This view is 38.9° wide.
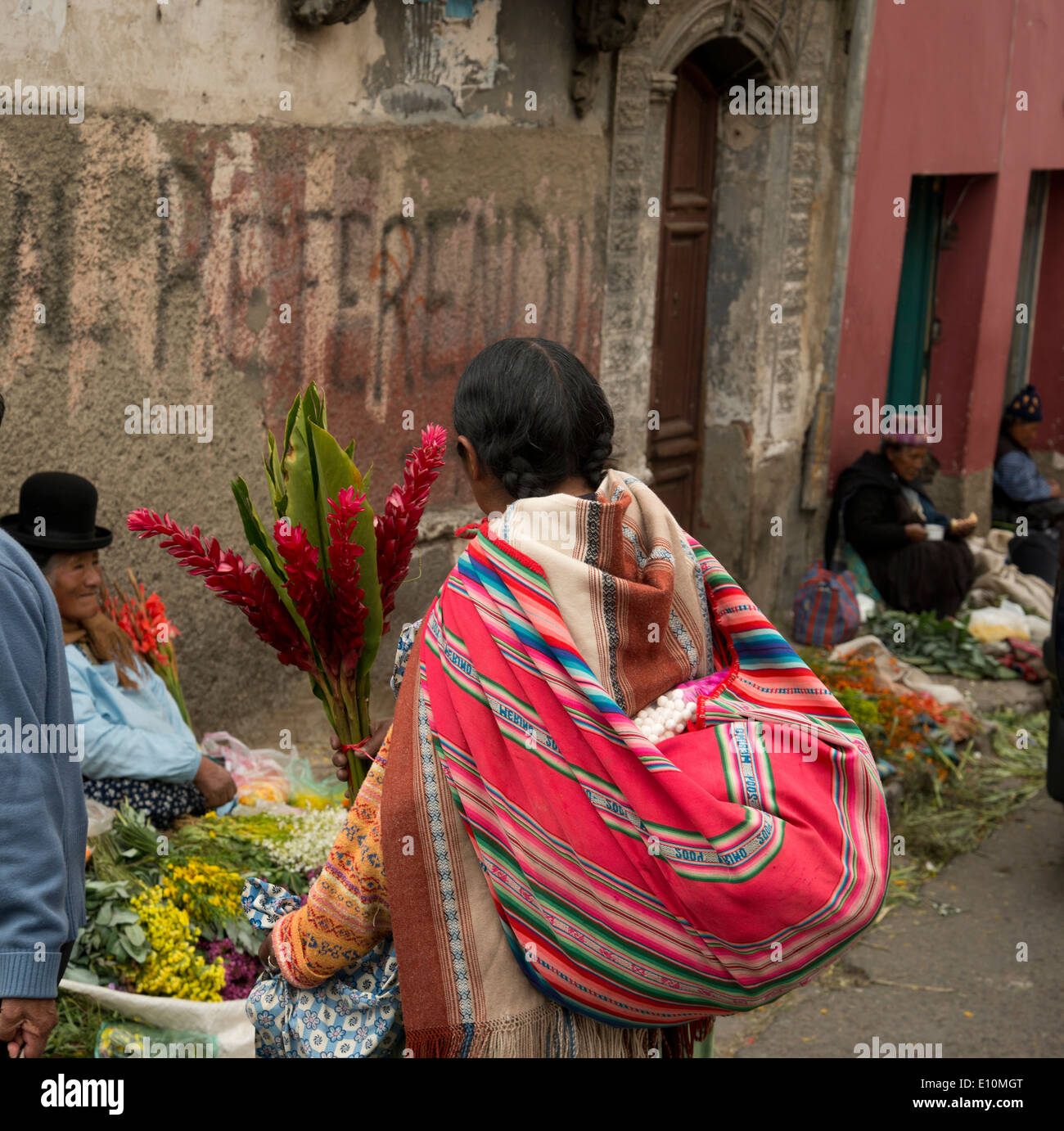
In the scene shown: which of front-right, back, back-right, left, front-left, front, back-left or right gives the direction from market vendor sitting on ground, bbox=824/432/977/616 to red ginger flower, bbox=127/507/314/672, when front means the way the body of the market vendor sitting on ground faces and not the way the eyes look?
front-right

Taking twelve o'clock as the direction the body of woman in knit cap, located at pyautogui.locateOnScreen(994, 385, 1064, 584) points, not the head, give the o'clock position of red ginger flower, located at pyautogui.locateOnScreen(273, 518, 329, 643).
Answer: The red ginger flower is roughly at 3 o'clock from the woman in knit cap.

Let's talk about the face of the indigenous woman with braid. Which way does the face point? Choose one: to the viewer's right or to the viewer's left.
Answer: to the viewer's left

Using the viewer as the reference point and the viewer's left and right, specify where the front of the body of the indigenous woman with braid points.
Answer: facing away from the viewer and to the left of the viewer

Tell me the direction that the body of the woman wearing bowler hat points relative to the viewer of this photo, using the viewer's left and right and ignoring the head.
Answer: facing the viewer and to the right of the viewer

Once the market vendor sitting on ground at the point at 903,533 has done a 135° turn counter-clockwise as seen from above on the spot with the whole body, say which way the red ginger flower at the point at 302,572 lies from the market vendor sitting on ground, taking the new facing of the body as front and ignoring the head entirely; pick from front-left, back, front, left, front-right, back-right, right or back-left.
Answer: back

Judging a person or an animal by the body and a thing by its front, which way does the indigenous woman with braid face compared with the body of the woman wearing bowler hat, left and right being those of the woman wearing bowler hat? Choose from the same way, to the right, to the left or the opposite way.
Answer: the opposite way

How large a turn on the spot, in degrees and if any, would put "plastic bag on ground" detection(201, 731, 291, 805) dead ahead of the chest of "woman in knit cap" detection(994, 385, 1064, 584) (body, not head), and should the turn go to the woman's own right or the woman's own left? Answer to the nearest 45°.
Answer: approximately 90° to the woman's own right

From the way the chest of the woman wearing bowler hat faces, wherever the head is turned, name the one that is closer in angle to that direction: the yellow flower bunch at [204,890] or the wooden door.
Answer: the yellow flower bunch

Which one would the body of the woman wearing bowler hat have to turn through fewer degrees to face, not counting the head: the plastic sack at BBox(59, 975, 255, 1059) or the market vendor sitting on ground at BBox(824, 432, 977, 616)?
the plastic sack

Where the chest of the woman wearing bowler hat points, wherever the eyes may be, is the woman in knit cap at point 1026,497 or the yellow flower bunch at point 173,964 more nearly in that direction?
the yellow flower bunch
